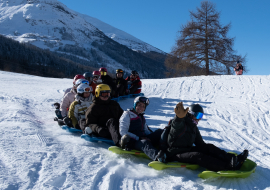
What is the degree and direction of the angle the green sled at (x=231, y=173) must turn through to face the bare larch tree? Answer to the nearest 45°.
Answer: approximately 90° to its left

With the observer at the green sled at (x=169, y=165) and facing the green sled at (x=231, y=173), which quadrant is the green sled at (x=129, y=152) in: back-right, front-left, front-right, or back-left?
back-left

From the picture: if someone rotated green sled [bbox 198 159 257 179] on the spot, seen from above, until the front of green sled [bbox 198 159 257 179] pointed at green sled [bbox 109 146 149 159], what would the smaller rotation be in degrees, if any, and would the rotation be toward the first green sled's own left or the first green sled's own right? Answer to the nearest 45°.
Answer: approximately 180°

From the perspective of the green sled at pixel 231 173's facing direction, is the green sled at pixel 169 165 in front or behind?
behind

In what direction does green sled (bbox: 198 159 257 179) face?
to the viewer's right
